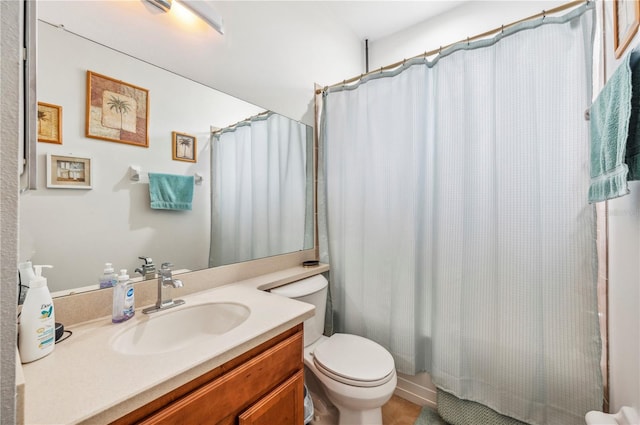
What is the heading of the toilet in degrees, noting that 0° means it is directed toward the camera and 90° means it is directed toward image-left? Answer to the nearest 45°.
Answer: approximately 315°

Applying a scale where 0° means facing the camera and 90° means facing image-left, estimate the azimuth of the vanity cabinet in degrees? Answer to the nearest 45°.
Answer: approximately 315°
